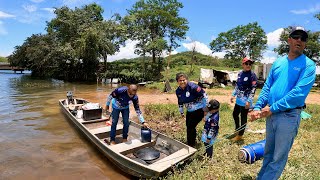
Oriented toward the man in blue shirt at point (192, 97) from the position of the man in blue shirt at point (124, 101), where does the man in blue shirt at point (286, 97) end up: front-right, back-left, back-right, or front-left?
front-right

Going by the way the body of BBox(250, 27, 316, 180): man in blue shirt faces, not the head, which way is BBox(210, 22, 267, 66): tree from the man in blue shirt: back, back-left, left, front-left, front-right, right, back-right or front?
back-right

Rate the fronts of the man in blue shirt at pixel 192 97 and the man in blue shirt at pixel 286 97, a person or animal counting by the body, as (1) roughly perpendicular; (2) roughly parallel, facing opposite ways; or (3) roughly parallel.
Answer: roughly parallel

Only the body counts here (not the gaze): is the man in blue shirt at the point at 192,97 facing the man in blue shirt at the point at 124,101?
no

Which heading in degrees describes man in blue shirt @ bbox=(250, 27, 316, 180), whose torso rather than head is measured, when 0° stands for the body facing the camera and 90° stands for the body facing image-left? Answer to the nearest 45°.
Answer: approximately 45°

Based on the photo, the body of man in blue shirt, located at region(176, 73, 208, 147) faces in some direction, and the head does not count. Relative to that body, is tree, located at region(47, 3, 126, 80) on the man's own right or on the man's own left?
on the man's own right

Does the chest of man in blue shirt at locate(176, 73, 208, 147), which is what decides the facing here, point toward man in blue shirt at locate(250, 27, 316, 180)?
no

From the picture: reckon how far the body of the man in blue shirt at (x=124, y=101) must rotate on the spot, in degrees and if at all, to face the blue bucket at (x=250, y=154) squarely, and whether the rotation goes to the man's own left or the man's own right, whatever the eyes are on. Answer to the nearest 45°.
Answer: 0° — they already face it

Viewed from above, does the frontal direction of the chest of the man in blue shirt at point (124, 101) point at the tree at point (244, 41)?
no

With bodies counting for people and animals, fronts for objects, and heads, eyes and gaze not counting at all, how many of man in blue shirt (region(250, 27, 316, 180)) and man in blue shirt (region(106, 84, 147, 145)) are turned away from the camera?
0

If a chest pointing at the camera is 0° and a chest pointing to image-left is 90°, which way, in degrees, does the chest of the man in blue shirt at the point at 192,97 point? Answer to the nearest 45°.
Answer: approximately 45°

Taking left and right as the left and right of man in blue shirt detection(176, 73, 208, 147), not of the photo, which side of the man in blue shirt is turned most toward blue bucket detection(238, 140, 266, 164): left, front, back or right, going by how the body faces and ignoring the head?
left

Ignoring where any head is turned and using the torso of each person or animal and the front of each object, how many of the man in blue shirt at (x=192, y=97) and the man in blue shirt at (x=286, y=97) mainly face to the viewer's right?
0
